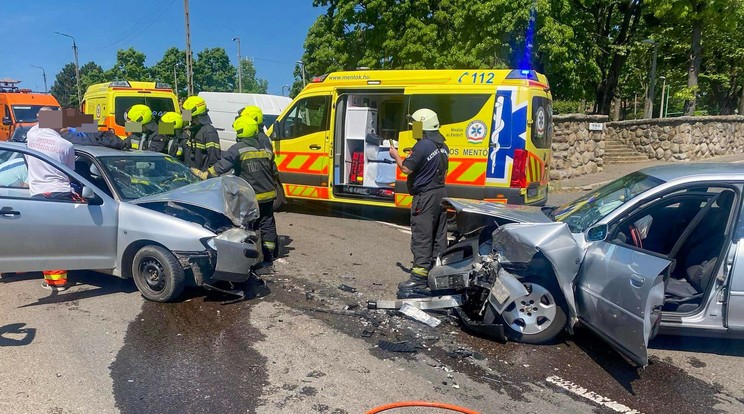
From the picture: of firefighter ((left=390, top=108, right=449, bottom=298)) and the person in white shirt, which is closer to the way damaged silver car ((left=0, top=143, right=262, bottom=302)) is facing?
the firefighter

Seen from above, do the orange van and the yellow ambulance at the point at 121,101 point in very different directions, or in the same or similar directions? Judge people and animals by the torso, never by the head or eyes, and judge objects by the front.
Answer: very different directions

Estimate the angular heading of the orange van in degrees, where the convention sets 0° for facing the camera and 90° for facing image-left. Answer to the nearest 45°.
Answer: approximately 315°

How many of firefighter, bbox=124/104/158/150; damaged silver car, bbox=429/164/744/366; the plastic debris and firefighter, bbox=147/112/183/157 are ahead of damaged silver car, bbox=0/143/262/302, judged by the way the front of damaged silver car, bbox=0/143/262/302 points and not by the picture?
2
